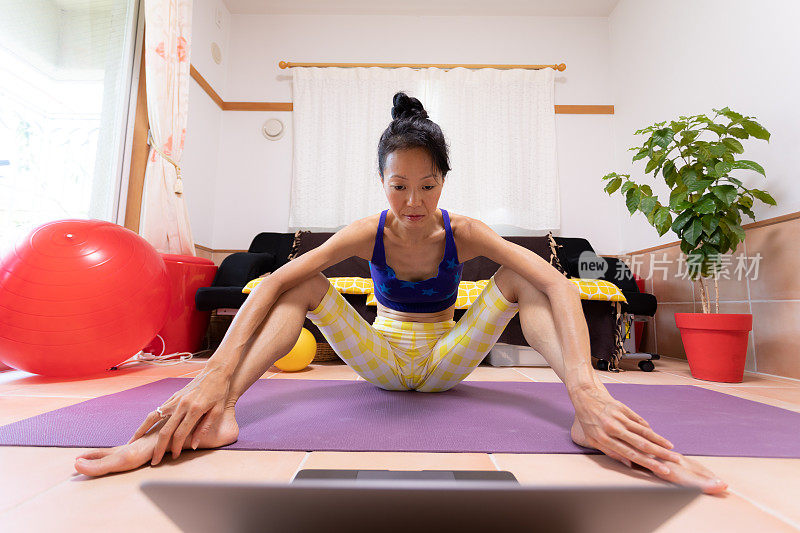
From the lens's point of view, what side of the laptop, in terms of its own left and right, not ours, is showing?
back

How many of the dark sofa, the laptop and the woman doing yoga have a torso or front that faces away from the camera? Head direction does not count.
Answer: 1

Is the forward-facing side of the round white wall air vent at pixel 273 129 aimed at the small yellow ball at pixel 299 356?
yes

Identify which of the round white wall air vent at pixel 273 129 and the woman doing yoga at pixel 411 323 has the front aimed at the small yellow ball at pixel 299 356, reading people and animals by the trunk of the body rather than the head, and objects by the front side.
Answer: the round white wall air vent
